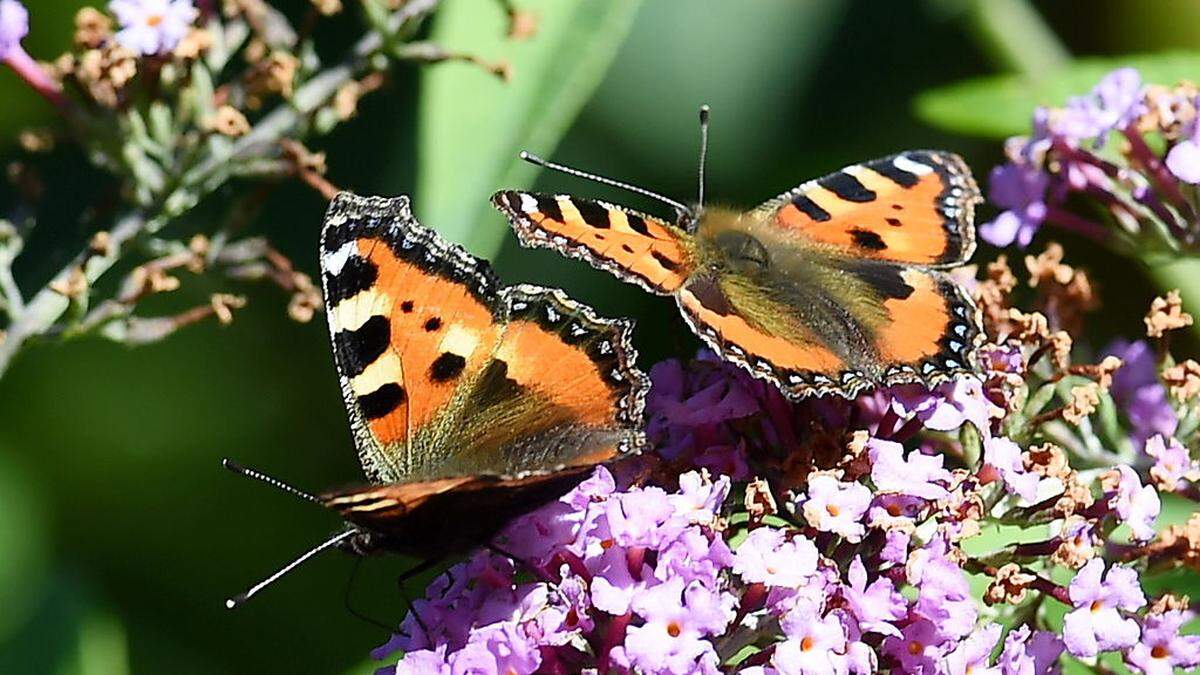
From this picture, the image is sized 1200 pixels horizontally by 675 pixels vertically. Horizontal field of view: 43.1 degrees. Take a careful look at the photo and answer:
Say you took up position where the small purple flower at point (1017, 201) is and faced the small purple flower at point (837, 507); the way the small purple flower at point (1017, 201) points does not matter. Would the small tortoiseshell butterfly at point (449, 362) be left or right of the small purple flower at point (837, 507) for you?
right

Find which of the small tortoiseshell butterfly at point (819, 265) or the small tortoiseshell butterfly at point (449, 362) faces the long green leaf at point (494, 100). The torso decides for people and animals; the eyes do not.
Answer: the small tortoiseshell butterfly at point (819, 265)

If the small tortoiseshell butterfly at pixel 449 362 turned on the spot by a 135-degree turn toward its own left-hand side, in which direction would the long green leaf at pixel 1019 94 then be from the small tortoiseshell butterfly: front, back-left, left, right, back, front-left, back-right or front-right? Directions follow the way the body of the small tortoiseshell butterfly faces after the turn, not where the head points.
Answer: left

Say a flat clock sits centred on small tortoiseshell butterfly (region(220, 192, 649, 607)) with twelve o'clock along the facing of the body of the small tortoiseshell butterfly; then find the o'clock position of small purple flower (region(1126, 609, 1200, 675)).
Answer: The small purple flower is roughly at 7 o'clock from the small tortoiseshell butterfly.

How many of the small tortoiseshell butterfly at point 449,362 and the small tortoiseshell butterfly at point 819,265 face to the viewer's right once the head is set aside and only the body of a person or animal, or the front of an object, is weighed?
0

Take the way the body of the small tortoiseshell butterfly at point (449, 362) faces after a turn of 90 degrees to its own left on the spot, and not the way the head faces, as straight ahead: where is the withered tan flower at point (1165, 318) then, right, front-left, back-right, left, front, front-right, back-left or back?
left

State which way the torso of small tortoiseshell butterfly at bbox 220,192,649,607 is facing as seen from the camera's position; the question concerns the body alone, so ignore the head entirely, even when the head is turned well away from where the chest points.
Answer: to the viewer's left

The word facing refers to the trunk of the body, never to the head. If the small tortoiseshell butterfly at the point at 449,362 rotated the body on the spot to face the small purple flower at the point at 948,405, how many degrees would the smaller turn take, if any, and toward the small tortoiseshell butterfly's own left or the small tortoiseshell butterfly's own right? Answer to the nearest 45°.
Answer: approximately 180°

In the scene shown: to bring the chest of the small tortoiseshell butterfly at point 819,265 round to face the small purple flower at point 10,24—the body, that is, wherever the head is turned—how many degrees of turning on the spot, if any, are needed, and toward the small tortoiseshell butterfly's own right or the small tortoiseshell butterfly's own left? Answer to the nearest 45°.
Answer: approximately 45° to the small tortoiseshell butterfly's own left

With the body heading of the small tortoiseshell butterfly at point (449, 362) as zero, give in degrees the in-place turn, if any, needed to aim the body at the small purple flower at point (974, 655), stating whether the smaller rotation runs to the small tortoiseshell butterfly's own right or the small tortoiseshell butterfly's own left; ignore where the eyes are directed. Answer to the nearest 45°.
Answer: approximately 135° to the small tortoiseshell butterfly's own left

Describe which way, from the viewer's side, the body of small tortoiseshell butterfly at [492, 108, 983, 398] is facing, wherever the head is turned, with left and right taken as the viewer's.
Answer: facing away from the viewer and to the left of the viewer
